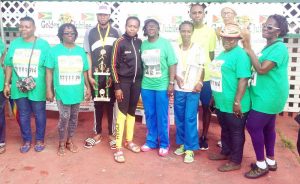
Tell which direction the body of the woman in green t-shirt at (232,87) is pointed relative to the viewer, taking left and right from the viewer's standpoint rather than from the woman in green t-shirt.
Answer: facing the viewer and to the left of the viewer

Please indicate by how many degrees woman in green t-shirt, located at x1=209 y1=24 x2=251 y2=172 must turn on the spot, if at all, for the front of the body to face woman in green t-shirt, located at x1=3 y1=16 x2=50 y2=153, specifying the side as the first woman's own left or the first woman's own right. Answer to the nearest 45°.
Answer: approximately 45° to the first woman's own right

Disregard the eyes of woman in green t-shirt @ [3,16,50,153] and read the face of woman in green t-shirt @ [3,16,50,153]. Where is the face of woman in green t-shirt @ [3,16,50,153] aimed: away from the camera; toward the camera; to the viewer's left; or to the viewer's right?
toward the camera

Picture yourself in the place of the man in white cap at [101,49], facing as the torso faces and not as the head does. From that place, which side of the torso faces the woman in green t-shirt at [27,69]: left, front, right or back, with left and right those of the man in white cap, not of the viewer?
right

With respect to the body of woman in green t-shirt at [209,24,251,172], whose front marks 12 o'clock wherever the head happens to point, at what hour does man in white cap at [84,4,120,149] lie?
The man in white cap is roughly at 2 o'clock from the woman in green t-shirt.

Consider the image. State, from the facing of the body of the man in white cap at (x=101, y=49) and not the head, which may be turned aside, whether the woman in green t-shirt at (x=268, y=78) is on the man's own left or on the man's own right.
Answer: on the man's own left

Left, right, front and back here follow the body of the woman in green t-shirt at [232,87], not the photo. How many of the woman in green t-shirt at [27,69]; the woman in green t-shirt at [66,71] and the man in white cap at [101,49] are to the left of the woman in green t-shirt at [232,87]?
0

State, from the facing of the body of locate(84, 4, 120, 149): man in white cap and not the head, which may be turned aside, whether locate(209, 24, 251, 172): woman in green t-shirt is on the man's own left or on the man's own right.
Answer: on the man's own left

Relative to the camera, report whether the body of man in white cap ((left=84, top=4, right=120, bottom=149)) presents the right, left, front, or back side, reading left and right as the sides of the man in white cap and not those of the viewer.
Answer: front
